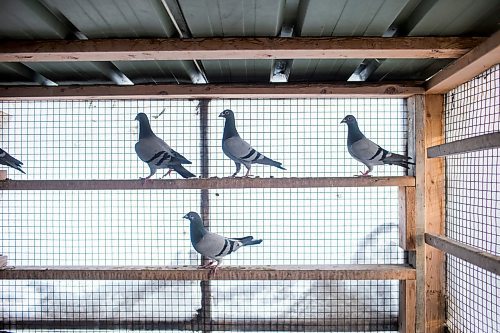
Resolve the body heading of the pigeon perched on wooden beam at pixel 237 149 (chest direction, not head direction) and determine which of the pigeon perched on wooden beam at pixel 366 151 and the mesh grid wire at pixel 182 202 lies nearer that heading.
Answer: the mesh grid wire

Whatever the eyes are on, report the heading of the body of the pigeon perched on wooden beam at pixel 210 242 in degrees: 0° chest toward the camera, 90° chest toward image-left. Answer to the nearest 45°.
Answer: approximately 90°

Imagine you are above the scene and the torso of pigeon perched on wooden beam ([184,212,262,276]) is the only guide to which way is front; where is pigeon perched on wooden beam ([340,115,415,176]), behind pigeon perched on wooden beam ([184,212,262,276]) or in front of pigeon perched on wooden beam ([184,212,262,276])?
behind

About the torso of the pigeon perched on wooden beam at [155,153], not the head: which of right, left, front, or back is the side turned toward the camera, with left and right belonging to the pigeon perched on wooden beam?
left

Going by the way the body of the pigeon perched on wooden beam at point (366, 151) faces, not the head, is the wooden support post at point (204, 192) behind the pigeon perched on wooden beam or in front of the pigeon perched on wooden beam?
in front

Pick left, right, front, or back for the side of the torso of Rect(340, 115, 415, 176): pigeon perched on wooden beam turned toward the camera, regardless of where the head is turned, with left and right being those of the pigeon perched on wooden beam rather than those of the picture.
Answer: left

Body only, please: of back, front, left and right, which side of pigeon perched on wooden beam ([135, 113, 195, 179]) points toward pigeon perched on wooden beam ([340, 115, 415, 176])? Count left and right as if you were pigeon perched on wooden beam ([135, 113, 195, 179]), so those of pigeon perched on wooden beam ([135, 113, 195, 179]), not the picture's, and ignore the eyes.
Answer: back

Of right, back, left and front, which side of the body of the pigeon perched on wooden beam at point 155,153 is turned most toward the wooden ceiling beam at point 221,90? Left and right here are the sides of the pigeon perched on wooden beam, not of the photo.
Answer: back

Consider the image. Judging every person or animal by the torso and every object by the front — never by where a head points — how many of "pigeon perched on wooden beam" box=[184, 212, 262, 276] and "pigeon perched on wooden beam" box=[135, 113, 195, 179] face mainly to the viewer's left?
2

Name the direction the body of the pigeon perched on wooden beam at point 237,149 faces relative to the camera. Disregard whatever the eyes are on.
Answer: to the viewer's left

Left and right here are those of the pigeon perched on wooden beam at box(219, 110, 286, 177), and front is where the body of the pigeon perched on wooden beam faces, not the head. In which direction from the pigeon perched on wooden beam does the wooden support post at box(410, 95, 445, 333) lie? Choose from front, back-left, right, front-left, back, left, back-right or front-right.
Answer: back

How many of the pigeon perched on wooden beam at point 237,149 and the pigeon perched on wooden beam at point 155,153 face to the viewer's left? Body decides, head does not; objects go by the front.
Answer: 2
